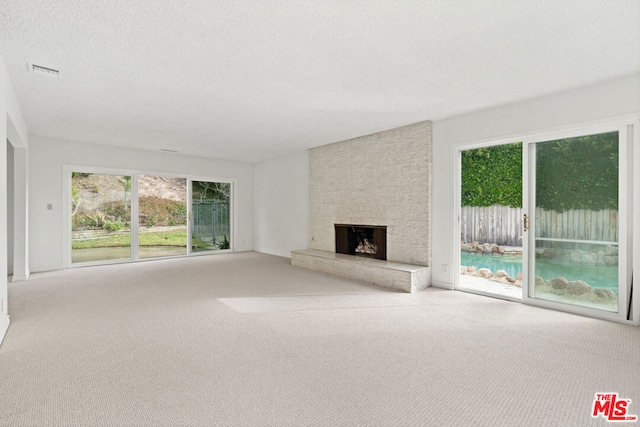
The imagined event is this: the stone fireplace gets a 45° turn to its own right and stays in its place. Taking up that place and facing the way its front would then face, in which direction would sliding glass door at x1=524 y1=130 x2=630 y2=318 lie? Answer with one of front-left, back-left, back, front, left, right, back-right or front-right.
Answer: back-left

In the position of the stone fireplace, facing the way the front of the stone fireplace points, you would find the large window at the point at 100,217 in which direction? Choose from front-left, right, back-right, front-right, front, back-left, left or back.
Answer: front-right

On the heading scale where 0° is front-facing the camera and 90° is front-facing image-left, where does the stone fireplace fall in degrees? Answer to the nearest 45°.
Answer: approximately 45°
